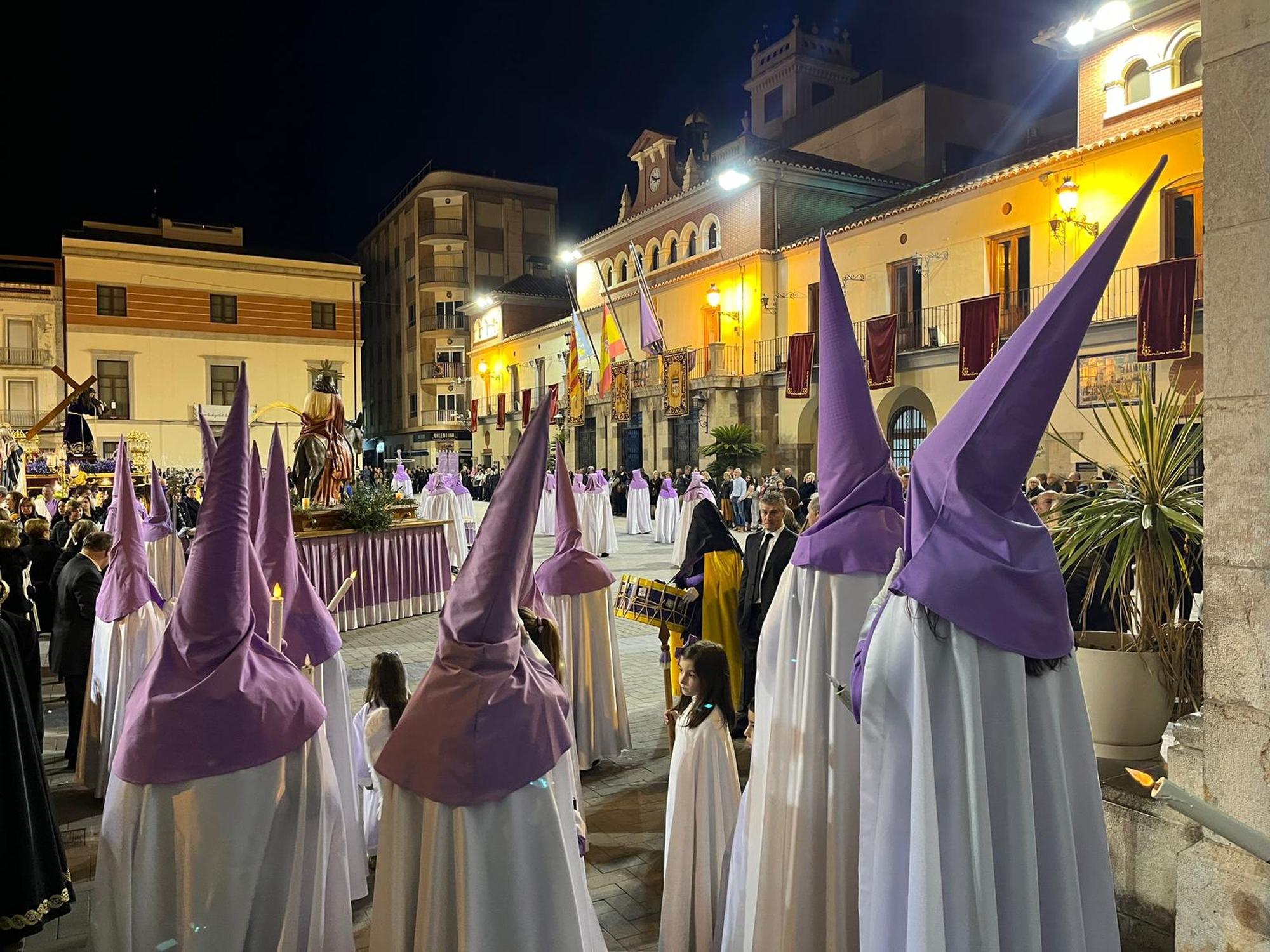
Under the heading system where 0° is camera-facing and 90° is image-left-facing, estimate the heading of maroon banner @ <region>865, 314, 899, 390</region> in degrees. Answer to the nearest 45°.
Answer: approximately 45°

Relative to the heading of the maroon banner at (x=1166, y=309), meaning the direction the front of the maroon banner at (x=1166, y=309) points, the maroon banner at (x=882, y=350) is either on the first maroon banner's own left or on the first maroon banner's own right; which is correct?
on the first maroon banner's own right

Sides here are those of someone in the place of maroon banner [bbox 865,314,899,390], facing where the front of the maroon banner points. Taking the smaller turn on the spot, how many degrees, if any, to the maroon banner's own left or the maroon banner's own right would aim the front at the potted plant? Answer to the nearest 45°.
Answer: approximately 45° to the maroon banner's own left

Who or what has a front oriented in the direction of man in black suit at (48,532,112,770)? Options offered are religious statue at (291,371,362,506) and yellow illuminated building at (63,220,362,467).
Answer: the yellow illuminated building
